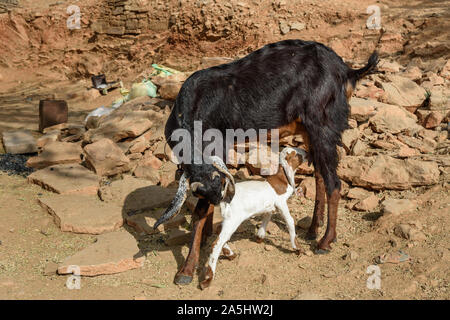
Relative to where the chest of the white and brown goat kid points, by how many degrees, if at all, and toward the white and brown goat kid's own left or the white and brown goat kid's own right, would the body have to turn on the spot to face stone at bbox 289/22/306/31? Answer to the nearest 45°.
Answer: approximately 90° to the white and brown goat kid's own left

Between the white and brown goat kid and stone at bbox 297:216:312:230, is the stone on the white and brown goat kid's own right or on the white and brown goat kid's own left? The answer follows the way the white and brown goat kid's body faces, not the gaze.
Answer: on the white and brown goat kid's own left

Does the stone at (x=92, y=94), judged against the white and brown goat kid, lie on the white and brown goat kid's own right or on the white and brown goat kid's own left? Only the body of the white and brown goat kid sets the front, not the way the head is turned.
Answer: on the white and brown goat kid's own left

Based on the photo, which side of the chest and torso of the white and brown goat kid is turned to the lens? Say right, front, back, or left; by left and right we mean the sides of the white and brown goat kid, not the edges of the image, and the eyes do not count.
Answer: right

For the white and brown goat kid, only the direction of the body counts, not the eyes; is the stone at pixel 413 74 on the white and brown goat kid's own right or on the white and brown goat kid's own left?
on the white and brown goat kid's own left

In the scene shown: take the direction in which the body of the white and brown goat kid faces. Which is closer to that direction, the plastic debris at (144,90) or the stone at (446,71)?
the stone

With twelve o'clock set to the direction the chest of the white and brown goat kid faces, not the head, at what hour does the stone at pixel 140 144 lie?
The stone is roughly at 8 o'clock from the white and brown goat kid.

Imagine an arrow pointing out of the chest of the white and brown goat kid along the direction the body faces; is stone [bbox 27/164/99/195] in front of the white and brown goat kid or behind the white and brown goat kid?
behind

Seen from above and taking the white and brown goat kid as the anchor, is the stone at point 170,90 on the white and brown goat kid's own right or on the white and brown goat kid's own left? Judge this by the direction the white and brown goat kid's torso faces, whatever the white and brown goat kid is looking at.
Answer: on the white and brown goat kid's own left
